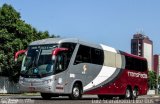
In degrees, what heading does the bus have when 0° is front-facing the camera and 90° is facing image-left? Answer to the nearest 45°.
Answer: approximately 45°

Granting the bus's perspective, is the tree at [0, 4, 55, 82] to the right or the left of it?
on its right
